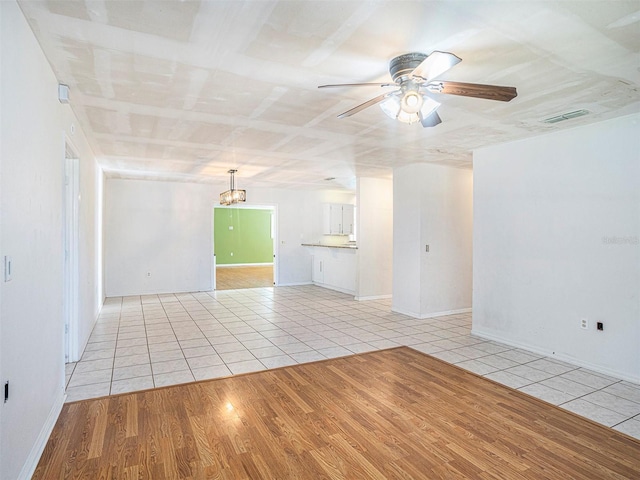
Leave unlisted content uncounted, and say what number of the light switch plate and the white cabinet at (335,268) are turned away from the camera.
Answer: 0

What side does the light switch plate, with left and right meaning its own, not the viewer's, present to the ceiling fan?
front

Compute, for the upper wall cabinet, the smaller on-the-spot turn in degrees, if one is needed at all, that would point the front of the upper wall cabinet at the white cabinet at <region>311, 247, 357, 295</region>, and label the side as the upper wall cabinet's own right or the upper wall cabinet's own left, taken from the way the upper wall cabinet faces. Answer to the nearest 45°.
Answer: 0° — it already faces it

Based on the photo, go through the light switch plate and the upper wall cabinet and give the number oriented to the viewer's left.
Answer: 0

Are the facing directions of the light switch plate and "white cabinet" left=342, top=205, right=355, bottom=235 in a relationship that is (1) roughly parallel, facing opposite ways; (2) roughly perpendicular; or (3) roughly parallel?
roughly perpendicular

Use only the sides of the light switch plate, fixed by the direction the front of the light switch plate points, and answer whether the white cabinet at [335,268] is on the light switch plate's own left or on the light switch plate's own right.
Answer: on the light switch plate's own left

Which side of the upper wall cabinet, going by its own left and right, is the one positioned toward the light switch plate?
front

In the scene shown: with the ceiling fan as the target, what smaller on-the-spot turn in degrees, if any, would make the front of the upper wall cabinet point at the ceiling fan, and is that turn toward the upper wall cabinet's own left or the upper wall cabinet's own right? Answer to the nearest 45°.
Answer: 0° — it already faces it

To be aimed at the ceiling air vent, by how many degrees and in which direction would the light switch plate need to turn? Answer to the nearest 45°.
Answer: approximately 45° to its left

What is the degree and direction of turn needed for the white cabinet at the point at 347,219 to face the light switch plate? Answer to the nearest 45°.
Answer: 0° — it already faces it

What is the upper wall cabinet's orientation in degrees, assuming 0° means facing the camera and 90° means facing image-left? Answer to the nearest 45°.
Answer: approximately 0°

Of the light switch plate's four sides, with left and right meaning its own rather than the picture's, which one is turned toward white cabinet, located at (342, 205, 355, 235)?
left
